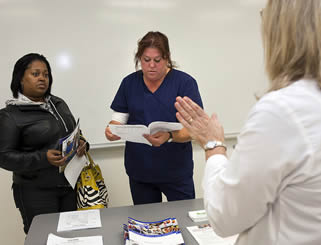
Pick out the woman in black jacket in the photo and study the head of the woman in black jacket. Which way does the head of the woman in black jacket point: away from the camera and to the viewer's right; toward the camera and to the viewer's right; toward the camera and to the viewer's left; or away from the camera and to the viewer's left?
toward the camera and to the viewer's right

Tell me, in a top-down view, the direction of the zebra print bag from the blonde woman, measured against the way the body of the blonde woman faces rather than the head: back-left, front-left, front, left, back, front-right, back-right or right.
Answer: front

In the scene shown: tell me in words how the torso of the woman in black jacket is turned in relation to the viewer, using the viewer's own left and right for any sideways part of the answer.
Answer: facing the viewer and to the right of the viewer

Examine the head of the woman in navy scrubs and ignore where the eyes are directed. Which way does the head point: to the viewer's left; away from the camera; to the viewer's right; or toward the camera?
toward the camera

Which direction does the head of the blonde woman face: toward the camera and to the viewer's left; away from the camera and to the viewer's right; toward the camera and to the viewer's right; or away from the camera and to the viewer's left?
away from the camera and to the viewer's left

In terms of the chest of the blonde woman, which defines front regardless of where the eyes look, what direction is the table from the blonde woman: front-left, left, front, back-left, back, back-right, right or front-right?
front

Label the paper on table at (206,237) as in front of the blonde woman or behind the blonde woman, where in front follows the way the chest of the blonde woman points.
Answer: in front

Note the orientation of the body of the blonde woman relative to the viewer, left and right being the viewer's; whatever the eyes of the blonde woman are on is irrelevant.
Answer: facing away from the viewer and to the left of the viewer
